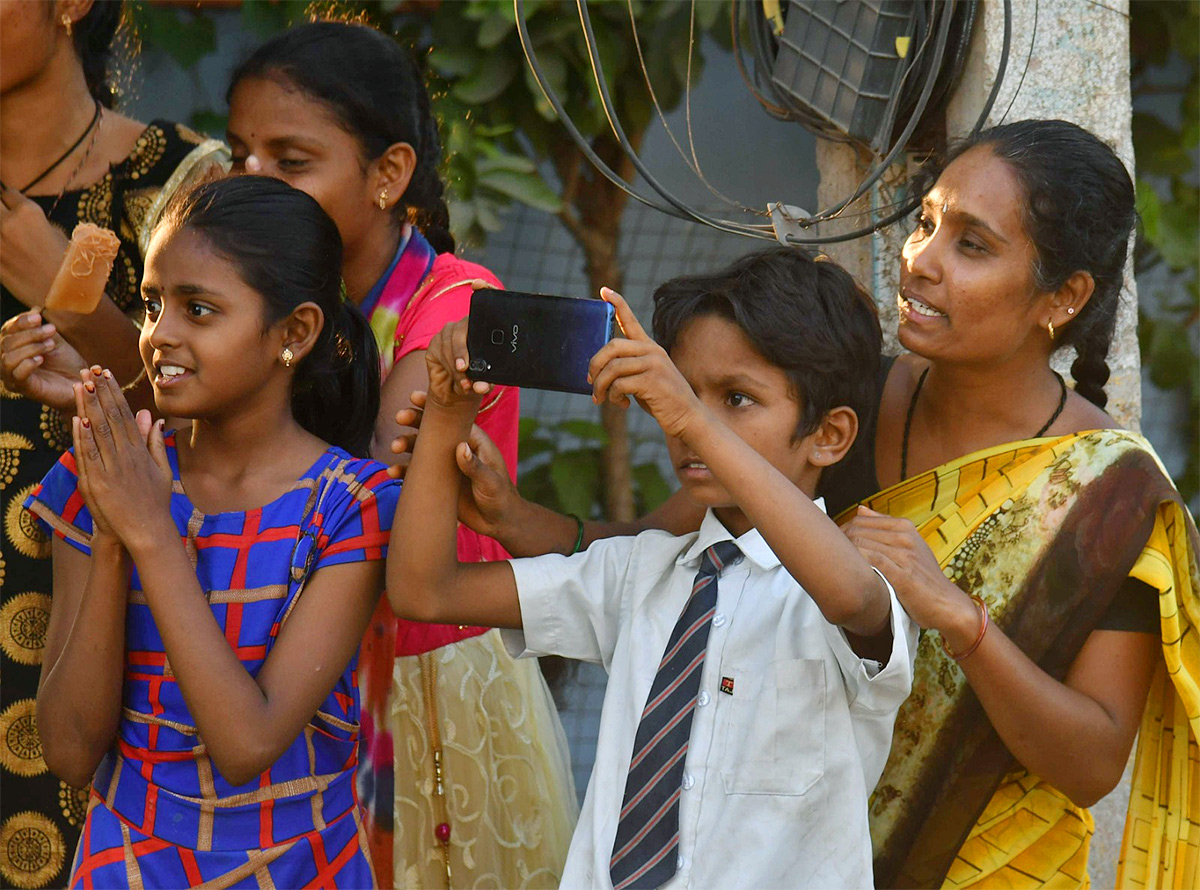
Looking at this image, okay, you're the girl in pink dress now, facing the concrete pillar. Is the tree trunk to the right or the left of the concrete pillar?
left

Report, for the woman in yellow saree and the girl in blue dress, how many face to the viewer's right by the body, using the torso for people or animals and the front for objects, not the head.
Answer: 0

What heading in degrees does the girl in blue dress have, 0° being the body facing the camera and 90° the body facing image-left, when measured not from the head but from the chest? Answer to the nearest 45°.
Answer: approximately 45°

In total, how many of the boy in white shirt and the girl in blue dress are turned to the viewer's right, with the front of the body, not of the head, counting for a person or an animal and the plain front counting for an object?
0

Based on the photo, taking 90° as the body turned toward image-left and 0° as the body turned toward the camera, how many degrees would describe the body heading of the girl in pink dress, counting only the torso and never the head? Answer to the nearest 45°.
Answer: approximately 45°

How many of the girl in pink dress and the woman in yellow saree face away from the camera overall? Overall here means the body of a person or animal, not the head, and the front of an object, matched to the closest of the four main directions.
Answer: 0

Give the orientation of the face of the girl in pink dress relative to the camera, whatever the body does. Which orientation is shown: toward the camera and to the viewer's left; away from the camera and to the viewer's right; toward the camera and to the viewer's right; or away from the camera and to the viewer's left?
toward the camera and to the viewer's left

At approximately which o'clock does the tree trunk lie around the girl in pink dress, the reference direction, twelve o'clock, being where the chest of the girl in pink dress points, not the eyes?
The tree trunk is roughly at 5 o'clock from the girl in pink dress.

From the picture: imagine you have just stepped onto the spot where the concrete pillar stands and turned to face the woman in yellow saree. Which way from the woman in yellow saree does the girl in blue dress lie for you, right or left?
right
